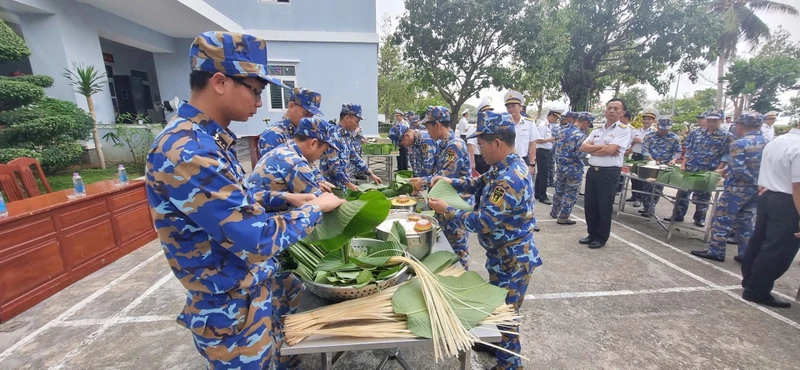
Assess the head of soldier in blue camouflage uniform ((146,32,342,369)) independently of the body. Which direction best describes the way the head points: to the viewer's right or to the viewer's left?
to the viewer's right

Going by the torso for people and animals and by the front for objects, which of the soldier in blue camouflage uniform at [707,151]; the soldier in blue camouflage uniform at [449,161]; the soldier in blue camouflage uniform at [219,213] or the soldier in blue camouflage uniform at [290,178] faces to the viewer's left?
the soldier in blue camouflage uniform at [449,161]

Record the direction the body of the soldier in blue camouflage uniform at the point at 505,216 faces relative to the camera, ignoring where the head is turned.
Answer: to the viewer's left

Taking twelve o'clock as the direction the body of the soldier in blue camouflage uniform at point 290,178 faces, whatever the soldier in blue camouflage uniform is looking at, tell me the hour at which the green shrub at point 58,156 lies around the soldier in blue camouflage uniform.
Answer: The green shrub is roughly at 8 o'clock from the soldier in blue camouflage uniform.

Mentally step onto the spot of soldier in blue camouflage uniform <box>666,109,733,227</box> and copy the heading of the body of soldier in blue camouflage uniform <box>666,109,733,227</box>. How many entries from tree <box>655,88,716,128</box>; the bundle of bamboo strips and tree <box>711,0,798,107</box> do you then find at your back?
2

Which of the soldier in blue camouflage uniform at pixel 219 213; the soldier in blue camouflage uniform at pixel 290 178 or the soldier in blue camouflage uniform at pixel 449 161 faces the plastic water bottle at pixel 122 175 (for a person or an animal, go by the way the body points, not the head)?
the soldier in blue camouflage uniform at pixel 449 161

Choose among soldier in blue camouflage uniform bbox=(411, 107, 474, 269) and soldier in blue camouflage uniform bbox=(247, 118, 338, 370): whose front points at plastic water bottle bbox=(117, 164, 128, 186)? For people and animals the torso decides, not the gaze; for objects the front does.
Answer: soldier in blue camouflage uniform bbox=(411, 107, 474, 269)

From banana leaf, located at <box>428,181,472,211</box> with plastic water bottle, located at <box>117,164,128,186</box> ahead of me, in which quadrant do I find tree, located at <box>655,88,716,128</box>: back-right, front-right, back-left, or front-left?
back-right

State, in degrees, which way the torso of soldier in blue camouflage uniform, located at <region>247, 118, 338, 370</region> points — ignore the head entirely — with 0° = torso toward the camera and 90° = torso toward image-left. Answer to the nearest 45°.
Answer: approximately 270°

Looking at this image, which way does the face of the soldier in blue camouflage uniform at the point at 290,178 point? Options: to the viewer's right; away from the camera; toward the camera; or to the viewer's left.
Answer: to the viewer's right

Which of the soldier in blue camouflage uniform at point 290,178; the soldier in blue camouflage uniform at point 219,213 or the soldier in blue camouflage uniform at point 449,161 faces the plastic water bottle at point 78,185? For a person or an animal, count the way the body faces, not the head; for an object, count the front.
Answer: the soldier in blue camouflage uniform at point 449,161

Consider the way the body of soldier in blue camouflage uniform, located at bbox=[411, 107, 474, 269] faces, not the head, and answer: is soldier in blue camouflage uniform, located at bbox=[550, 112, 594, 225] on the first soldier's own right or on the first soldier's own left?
on the first soldier's own right

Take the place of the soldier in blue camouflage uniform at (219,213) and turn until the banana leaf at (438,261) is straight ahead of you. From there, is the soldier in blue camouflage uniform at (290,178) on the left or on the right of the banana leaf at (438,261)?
left

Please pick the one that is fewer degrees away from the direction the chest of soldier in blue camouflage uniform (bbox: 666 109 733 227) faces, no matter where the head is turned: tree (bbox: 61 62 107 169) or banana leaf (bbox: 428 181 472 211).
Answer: the banana leaf

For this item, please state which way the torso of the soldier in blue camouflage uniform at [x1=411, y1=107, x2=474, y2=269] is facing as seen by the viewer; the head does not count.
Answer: to the viewer's left
